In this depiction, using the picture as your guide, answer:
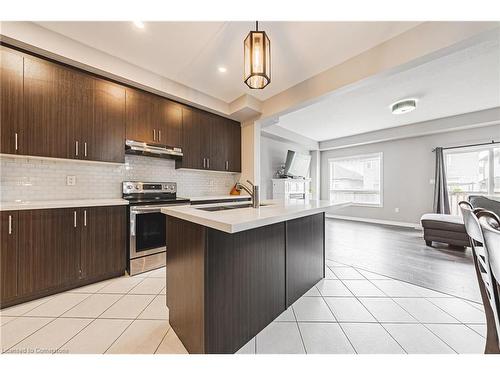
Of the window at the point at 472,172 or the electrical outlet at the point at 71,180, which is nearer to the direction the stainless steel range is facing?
the window

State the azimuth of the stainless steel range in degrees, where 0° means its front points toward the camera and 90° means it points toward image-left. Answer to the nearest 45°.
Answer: approximately 315°

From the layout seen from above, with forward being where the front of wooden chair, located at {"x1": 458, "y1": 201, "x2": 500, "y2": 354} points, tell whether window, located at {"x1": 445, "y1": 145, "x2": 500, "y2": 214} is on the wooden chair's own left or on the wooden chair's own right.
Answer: on the wooden chair's own left

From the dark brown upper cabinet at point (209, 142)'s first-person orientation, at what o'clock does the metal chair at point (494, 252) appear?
The metal chair is roughly at 1 o'clock from the dark brown upper cabinet.

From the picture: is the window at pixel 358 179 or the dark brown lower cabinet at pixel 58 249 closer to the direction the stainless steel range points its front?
the window

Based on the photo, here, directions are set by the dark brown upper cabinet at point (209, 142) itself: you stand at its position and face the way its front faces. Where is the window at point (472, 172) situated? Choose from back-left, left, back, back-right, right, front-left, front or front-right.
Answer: front-left

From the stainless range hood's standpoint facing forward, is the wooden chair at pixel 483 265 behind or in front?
in front

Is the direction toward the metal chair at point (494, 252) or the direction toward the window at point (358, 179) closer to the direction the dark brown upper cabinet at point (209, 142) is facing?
the metal chair

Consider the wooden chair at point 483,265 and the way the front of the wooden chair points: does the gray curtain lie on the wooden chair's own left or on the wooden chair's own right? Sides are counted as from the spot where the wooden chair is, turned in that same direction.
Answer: on the wooden chair's own left
